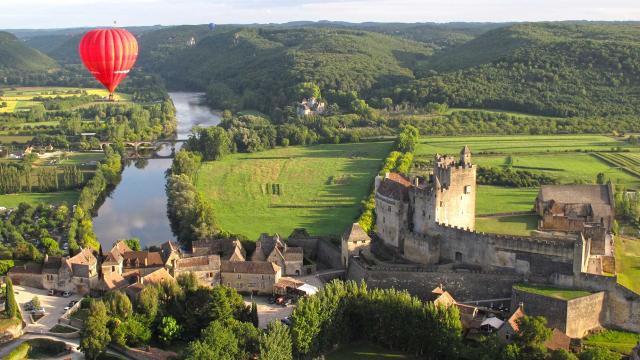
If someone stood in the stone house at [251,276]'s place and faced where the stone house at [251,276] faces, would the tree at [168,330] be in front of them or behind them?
in front

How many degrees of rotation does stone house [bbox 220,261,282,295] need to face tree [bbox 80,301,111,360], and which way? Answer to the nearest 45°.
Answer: approximately 45° to its right

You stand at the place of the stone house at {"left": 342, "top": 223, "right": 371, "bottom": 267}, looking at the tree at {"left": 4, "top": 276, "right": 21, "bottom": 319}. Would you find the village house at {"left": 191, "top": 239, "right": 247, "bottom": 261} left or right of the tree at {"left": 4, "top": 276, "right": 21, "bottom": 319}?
right

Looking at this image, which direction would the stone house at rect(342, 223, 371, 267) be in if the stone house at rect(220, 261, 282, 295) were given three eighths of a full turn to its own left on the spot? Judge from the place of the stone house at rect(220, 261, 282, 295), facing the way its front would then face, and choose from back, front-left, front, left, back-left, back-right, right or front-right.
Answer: front-right

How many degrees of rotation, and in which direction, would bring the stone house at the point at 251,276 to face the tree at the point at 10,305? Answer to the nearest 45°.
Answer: approximately 90° to its right

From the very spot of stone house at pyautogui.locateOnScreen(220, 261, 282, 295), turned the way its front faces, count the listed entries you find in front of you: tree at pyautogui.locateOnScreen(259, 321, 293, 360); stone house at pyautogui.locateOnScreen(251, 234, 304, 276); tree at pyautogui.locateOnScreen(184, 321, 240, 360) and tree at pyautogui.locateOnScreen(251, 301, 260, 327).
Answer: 3

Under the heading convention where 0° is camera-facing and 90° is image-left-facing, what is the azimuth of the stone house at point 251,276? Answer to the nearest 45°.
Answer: approximately 0°

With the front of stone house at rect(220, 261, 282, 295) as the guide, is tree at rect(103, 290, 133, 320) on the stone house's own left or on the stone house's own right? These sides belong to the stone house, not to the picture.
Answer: on the stone house's own right

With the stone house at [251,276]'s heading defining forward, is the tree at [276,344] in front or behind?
in front

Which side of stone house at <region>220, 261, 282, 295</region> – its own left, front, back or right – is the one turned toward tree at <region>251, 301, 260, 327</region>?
front

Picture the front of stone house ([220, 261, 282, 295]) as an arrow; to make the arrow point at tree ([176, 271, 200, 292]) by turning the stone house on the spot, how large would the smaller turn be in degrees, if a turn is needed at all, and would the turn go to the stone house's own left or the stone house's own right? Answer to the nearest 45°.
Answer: approximately 45° to the stone house's own right
